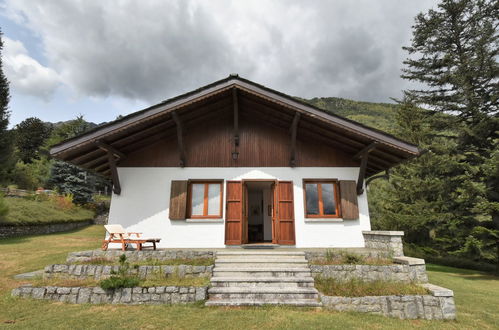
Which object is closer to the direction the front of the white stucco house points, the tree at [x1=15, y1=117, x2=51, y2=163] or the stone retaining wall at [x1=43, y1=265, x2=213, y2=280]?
the stone retaining wall

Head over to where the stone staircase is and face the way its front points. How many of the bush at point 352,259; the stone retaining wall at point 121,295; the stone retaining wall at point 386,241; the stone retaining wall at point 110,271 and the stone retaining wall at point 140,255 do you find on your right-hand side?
3

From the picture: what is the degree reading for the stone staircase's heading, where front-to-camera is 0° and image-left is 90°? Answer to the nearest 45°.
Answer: approximately 0°

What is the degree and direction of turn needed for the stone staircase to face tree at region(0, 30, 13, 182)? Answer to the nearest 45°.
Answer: approximately 135° to its right

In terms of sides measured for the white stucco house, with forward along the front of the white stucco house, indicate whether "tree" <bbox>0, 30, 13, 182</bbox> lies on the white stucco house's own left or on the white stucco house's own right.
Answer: on the white stucco house's own right

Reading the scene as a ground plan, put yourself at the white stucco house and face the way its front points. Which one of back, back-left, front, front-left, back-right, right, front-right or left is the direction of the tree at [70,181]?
back-right

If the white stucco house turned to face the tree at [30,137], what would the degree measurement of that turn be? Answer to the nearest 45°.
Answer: approximately 135° to its right

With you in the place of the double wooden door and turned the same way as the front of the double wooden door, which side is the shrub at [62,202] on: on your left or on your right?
on your right

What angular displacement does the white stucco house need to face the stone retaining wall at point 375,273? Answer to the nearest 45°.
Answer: approximately 45° to its left

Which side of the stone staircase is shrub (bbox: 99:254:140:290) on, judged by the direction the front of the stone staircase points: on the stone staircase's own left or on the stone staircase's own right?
on the stone staircase's own right

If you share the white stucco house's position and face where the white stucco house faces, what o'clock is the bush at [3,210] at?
The bush is roughly at 4 o'clock from the white stucco house.
